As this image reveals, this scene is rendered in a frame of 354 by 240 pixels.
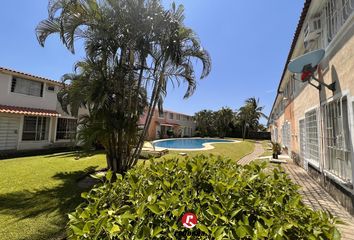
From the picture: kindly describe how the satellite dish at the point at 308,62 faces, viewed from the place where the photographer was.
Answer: facing away from the viewer and to the left of the viewer

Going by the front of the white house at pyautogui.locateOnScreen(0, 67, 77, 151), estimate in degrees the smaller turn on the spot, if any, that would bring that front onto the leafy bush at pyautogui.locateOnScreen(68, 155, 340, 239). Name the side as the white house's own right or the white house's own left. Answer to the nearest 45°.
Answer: approximately 45° to the white house's own right

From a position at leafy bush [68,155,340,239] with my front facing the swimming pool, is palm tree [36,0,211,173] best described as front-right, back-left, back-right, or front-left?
front-left

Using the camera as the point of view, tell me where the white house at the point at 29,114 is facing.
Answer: facing the viewer and to the right of the viewer

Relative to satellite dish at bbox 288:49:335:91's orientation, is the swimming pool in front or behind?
in front

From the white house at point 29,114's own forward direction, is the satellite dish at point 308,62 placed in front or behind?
in front

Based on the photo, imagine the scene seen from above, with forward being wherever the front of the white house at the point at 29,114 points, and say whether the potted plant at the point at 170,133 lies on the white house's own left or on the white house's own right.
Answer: on the white house's own left

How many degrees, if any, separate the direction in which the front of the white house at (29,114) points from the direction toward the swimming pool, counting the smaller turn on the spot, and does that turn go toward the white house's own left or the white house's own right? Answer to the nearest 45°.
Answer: approximately 45° to the white house's own left

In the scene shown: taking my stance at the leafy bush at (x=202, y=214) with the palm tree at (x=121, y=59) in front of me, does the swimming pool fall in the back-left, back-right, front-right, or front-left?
front-right
